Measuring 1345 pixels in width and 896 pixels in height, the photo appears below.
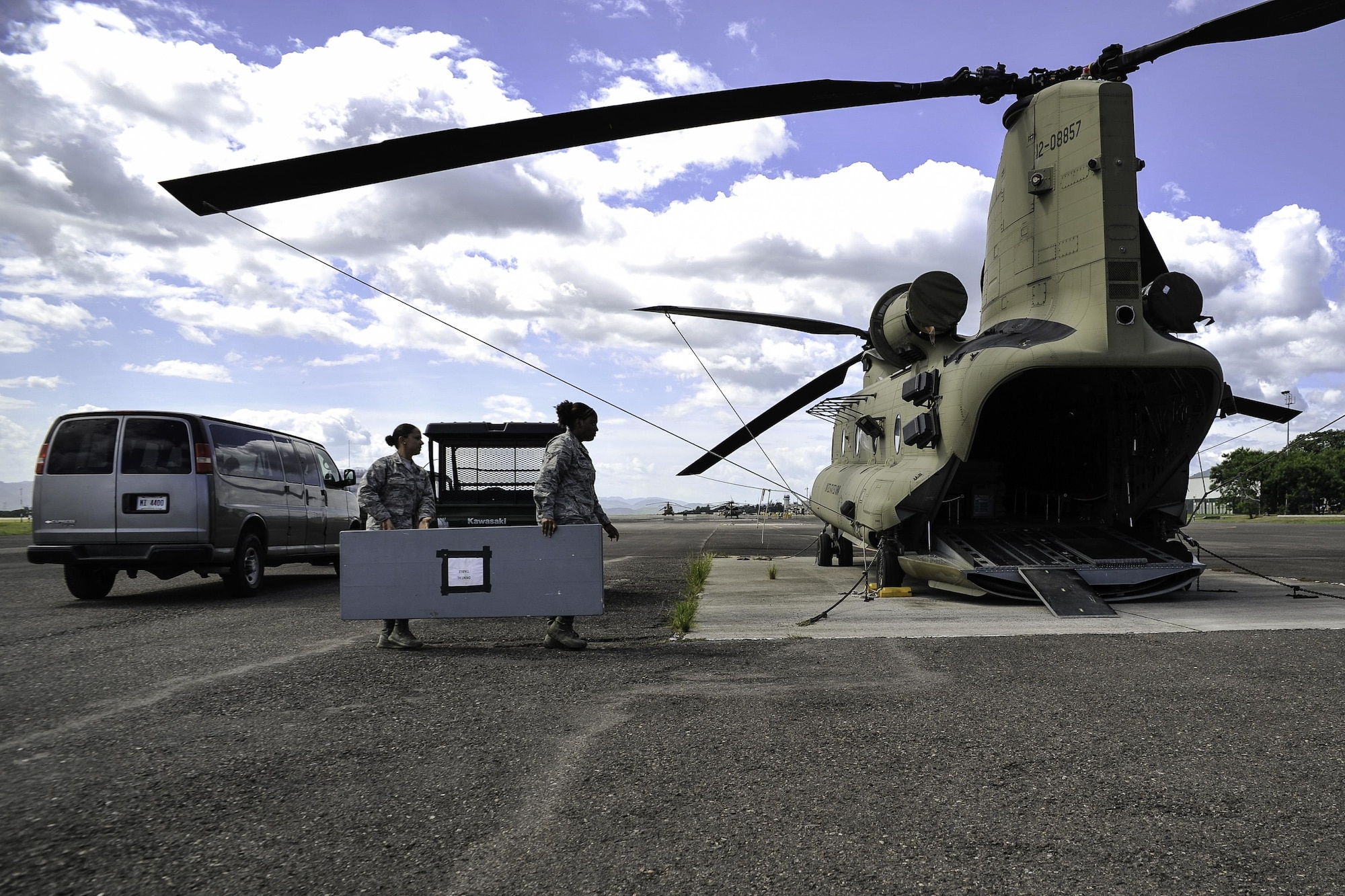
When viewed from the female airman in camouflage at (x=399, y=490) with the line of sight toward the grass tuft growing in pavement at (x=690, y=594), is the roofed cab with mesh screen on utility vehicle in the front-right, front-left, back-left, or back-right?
front-left

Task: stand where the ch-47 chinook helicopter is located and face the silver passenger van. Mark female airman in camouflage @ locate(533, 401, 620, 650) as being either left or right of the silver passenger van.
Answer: left

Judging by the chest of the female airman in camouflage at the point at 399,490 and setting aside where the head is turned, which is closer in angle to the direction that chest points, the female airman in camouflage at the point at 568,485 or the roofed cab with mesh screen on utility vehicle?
the female airman in camouflage

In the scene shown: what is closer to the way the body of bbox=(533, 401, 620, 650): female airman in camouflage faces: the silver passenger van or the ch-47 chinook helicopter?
the ch-47 chinook helicopter

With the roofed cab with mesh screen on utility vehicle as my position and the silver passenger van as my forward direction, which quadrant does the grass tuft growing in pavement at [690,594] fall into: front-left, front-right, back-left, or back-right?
back-left

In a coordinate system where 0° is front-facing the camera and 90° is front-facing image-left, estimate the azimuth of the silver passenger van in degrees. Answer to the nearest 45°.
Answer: approximately 225°

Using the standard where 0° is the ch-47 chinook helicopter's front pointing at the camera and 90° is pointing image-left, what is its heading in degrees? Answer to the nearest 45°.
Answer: approximately 135°

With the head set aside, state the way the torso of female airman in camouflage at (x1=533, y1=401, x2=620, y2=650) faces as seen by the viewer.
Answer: to the viewer's right

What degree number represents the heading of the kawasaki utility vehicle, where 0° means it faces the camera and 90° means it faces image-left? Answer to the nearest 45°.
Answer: approximately 180°

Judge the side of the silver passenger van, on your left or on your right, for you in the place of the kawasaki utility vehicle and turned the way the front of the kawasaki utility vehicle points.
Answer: on your left

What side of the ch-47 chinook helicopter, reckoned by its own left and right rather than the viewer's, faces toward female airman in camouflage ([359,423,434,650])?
back
